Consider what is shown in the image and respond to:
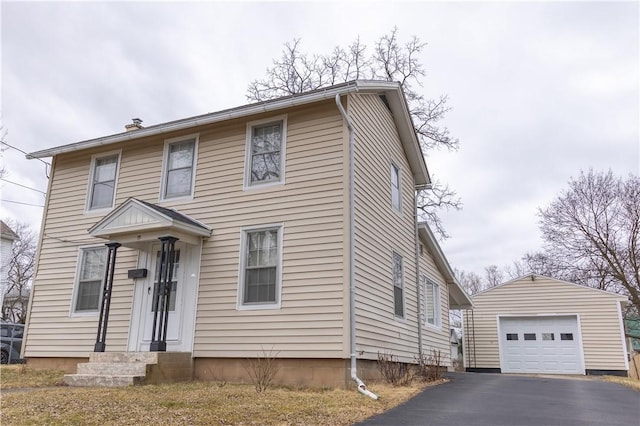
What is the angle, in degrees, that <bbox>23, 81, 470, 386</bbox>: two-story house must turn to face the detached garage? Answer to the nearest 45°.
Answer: approximately 180°

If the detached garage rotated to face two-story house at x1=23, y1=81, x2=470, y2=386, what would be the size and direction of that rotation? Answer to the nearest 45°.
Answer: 0° — it already faces it

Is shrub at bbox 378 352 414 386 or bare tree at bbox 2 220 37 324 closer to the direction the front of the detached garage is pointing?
the shrub

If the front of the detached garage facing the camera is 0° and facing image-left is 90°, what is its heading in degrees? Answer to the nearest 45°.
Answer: approximately 0°

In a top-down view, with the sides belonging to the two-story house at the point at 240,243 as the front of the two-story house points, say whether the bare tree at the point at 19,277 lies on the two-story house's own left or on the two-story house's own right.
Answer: on the two-story house's own right
